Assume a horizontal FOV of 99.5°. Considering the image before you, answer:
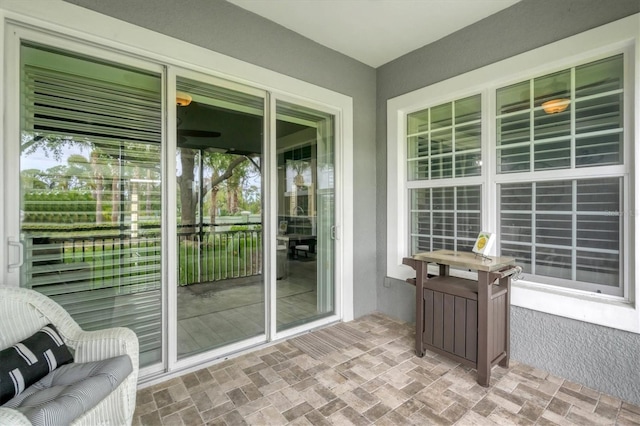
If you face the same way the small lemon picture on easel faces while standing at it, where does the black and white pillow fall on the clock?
The black and white pillow is roughly at 12 o'clock from the small lemon picture on easel.

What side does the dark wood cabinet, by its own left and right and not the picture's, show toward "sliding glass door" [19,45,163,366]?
front

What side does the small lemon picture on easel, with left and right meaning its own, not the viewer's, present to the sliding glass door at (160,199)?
front

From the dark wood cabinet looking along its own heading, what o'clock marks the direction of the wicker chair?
The wicker chair is roughly at 12 o'clock from the dark wood cabinet.

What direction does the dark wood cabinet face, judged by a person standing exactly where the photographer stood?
facing the viewer and to the left of the viewer

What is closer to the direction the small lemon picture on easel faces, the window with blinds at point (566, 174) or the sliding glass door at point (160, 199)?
the sliding glass door

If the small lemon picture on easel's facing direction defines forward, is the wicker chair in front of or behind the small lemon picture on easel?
in front

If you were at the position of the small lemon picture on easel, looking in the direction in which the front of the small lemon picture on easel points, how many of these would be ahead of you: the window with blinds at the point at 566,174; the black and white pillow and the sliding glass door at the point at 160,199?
2

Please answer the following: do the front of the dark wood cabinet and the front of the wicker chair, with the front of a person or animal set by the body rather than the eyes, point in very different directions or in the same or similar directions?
very different directions

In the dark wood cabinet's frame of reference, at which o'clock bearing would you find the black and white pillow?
The black and white pillow is roughly at 12 o'clock from the dark wood cabinet.

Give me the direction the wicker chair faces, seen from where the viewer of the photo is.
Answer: facing the viewer and to the right of the viewer
